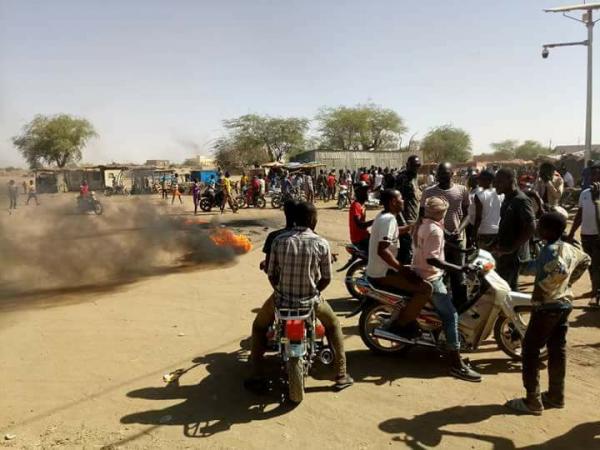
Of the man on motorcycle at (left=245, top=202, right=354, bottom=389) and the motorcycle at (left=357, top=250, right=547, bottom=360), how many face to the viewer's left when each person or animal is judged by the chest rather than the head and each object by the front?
0

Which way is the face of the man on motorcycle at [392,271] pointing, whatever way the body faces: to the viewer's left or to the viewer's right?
to the viewer's right

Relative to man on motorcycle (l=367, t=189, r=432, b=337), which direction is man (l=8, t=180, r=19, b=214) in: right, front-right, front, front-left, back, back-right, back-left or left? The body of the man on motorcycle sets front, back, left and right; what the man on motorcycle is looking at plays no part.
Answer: back-left

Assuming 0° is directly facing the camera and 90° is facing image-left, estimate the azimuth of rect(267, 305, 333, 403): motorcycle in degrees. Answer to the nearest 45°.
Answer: approximately 180°

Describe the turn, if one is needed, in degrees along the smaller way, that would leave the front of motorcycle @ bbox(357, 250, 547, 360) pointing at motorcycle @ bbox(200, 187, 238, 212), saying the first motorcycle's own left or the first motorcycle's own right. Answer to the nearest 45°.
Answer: approximately 135° to the first motorcycle's own left

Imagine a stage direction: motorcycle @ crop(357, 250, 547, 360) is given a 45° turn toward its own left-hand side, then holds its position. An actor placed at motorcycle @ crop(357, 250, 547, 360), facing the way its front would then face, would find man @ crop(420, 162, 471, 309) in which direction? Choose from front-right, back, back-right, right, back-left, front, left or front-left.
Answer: front-left

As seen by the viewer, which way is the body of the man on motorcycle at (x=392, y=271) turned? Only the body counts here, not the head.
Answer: to the viewer's right

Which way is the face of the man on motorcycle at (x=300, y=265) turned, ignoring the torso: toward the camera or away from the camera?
away from the camera

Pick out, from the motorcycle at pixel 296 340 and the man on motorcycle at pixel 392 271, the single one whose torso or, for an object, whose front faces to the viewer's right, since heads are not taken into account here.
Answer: the man on motorcycle

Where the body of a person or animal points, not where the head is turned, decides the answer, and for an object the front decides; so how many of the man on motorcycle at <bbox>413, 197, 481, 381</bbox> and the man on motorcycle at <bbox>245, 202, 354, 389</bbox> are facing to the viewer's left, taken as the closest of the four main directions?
0

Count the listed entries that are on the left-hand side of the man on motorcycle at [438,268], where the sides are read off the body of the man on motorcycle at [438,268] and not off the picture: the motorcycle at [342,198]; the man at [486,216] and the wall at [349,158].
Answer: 3

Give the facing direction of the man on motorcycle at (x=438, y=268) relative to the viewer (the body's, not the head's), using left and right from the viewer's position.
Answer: facing to the right of the viewer
